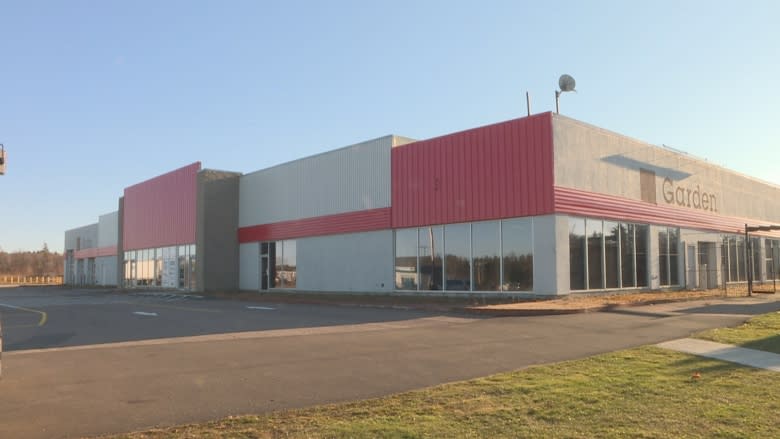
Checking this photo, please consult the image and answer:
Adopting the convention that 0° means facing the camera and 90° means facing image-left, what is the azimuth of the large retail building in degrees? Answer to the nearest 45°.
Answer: approximately 45°
